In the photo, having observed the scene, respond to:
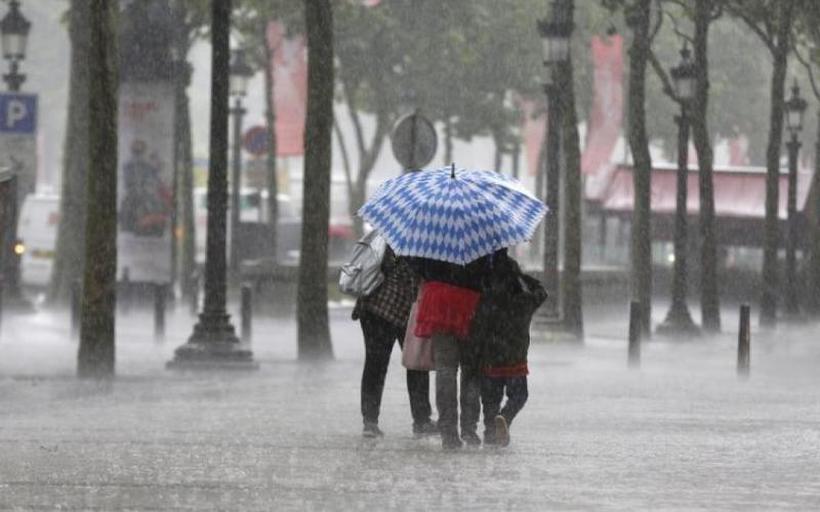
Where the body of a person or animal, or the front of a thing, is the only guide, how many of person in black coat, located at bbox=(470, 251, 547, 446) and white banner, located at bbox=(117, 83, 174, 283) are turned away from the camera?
1

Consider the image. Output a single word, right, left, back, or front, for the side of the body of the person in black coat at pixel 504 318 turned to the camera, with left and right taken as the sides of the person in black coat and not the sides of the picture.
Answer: back

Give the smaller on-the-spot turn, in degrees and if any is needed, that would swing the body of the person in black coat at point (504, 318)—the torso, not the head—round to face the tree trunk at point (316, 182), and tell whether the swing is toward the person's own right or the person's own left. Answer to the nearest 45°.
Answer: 0° — they already face it

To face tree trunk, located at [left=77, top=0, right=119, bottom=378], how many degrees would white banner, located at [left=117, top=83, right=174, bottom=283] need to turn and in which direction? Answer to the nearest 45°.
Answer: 0° — it already faces it

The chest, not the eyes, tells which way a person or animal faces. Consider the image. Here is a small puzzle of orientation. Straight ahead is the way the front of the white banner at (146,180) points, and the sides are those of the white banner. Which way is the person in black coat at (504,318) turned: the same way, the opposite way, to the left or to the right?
the opposite way

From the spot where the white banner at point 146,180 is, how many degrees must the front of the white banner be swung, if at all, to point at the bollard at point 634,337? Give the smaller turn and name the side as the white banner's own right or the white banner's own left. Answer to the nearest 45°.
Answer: approximately 45° to the white banner's own left
